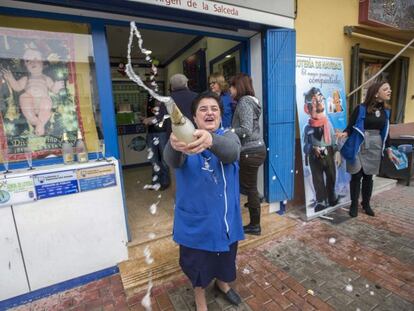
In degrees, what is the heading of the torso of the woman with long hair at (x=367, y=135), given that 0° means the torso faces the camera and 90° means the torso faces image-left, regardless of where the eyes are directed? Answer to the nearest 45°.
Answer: approximately 315°

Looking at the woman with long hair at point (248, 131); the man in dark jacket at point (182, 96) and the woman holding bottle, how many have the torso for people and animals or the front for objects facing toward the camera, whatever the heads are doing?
1

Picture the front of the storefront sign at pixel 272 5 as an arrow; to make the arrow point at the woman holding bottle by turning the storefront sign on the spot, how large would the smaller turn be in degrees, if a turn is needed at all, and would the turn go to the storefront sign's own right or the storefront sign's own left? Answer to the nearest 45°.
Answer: approximately 45° to the storefront sign's own right

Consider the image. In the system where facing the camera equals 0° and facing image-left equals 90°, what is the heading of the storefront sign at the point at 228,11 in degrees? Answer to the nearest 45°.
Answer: approximately 315°

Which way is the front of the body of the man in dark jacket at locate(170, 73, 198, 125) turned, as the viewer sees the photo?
away from the camera

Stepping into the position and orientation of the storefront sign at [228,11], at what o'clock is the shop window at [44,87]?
The shop window is roughly at 4 o'clock from the storefront sign.

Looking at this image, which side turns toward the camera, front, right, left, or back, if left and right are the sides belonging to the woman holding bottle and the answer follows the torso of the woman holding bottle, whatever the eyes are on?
front

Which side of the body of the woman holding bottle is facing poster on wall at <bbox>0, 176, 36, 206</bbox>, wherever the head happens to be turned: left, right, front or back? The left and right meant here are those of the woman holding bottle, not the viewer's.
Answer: right

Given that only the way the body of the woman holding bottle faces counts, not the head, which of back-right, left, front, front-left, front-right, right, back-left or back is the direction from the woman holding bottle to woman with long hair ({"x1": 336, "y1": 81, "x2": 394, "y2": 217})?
back-left

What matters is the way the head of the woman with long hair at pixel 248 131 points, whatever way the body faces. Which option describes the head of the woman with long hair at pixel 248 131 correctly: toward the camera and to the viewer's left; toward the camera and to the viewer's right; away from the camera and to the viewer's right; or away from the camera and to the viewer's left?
away from the camera and to the viewer's left
